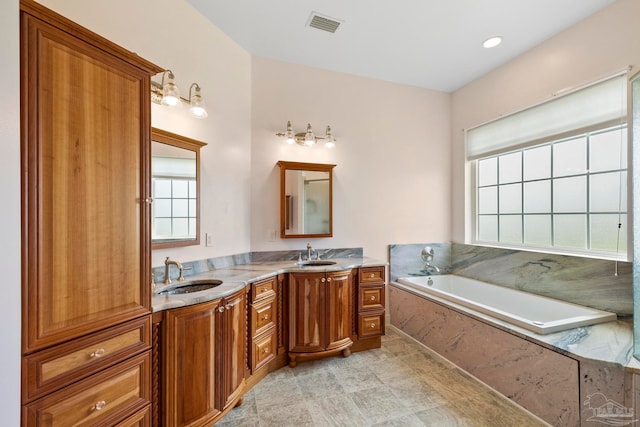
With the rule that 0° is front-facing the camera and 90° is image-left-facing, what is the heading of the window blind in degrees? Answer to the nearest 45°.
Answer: approximately 45°

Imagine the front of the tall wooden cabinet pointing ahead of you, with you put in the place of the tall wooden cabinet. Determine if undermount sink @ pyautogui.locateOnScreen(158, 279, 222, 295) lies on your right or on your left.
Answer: on your left

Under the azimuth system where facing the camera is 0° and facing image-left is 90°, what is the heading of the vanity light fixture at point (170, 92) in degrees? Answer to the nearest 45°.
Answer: approximately 315°
